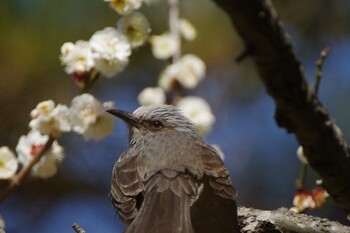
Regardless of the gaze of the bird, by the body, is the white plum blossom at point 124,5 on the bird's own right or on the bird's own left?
on the bird's own left

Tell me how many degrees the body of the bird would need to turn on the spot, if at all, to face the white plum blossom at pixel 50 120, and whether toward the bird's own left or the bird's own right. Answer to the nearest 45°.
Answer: approximately 90° to the bird's own left

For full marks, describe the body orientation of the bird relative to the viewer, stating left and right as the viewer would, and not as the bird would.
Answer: facing away from the viewer

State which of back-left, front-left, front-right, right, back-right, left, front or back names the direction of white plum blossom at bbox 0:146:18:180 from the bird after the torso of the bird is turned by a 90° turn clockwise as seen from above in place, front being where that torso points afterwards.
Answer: back

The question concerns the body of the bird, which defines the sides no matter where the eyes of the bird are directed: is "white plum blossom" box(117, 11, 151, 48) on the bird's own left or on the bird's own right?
on the bird's own left
